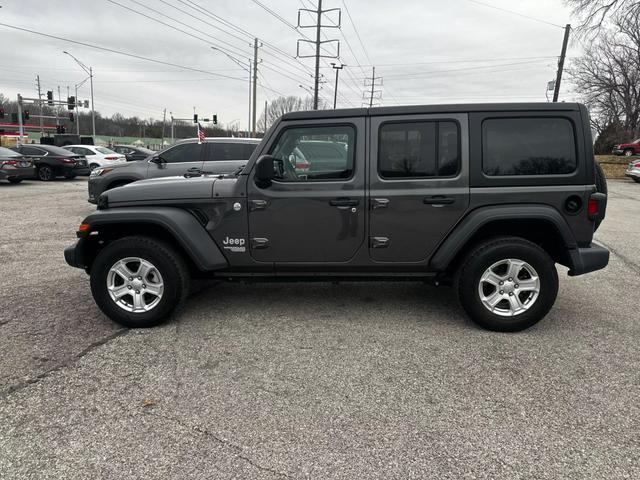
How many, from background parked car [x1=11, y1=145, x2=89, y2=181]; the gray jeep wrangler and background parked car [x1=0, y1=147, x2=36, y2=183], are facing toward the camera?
0

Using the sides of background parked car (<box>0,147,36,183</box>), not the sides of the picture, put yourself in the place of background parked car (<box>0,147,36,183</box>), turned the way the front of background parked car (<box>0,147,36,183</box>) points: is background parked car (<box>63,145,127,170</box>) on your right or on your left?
on your right

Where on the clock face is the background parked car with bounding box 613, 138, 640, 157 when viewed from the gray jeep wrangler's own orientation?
The background parked car is roughly at 4 o'clock from the gray jeep wrangler.

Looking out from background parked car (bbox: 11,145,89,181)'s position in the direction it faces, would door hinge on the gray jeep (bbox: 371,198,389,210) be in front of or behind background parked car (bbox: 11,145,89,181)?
behind

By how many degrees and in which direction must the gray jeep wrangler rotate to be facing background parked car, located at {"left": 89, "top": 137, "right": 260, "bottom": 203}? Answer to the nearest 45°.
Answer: approximately 45° to its right

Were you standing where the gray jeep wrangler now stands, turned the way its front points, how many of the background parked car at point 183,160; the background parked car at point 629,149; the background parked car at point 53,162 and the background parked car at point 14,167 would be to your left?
0

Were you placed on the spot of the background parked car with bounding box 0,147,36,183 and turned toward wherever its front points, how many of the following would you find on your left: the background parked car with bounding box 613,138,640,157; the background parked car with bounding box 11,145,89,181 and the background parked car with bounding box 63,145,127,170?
0

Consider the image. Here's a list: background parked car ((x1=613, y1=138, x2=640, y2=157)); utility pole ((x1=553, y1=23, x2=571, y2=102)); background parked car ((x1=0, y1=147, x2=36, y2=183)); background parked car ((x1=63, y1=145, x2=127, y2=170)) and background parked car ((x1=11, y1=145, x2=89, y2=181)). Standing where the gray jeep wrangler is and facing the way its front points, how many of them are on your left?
0

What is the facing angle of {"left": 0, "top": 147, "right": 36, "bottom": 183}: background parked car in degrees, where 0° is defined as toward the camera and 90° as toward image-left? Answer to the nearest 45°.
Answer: approximately 135°

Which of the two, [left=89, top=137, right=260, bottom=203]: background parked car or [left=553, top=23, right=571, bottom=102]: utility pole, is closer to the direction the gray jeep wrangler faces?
the background parked car

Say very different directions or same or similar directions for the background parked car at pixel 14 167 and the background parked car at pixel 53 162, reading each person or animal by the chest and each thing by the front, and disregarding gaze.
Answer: same or similar directions

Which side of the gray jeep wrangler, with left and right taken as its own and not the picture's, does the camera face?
left
